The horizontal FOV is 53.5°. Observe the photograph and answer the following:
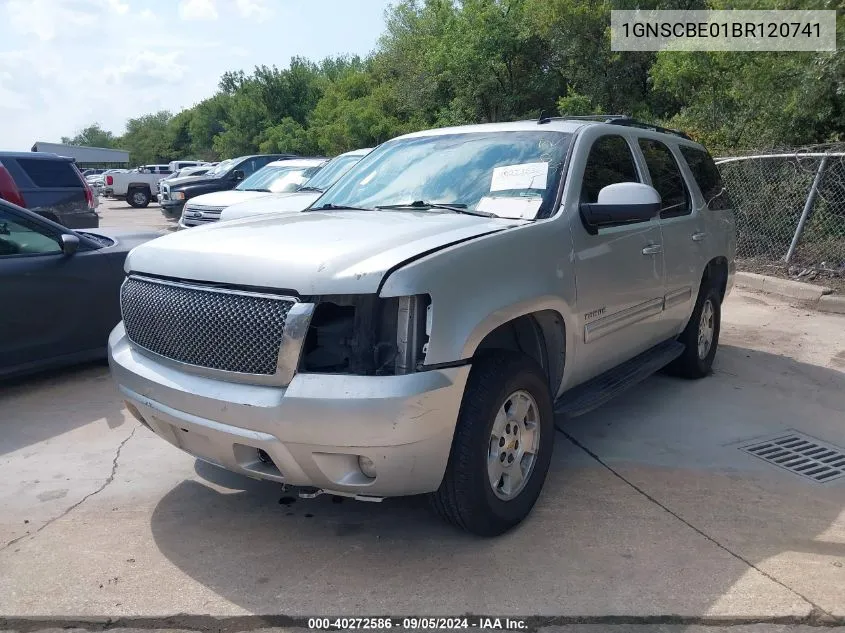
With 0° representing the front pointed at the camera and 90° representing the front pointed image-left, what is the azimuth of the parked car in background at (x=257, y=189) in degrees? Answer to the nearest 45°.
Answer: approximately 45°

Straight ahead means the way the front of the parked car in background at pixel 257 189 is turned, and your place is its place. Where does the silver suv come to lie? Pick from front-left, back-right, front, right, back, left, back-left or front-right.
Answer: front-left

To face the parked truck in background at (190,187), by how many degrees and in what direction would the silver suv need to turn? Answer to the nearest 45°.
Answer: approximately 135° to its right

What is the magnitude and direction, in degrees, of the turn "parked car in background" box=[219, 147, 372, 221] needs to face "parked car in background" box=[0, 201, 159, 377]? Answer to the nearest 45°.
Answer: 0° — it already faces it

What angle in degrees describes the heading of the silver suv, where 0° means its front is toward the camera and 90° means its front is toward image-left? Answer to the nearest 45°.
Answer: approximately 45°

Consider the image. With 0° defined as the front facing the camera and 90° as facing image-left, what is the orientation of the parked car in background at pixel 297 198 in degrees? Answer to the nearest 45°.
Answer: approximately 45°

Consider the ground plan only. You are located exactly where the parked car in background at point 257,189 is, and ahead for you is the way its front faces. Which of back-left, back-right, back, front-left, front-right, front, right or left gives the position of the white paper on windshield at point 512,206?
front-left

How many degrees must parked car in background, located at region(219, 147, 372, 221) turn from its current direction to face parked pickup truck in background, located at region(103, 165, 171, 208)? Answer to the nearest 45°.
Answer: approximately 135° to its right

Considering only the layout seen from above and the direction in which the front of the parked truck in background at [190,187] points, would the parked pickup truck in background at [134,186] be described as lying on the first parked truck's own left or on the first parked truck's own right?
on the first parked truck's own right

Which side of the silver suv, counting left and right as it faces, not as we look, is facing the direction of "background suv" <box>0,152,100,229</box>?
right
